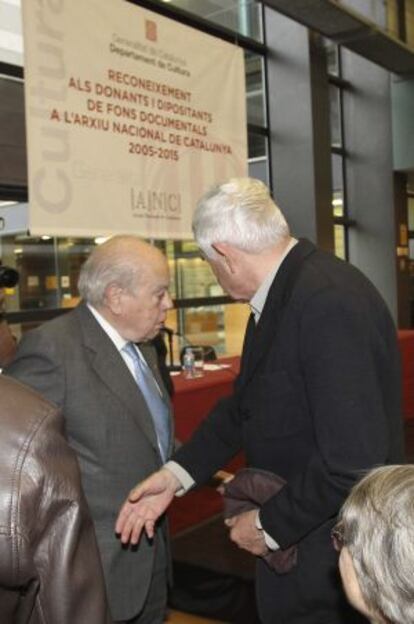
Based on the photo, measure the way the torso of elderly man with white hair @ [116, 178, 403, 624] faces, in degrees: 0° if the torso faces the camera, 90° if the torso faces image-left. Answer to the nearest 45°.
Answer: approximately 90°

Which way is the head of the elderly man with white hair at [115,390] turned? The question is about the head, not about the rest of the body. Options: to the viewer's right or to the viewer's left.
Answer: to the viewer's right

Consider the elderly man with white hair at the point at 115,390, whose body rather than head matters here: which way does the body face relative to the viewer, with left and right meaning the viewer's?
facing the viewer and to the right of the viewer

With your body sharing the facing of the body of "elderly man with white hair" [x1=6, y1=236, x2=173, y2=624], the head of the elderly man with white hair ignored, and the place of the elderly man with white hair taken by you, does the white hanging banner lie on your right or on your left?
on your left

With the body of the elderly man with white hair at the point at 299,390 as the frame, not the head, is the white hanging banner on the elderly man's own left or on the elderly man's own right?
on the elderly man's own right

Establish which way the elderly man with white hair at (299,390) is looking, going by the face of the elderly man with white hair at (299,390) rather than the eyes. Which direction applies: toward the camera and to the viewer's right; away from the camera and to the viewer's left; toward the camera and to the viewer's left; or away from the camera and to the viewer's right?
away from the camera and to the viewer's left
